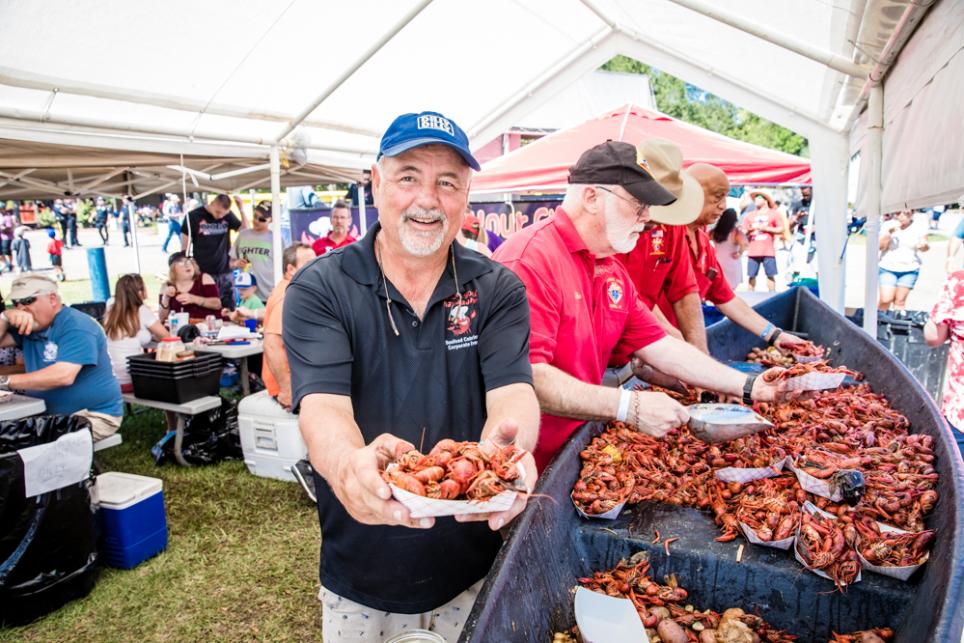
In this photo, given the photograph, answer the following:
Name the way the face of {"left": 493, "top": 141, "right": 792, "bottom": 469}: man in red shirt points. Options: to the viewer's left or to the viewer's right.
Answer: to the viewer's right

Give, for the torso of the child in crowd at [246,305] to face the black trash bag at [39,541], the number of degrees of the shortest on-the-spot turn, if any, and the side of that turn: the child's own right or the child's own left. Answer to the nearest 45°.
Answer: approximately 45° to the child's own left

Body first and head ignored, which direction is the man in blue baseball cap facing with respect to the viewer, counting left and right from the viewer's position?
facing the viewer

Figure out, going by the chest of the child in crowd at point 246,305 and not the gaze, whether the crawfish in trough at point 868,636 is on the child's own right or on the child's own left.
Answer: on the child's own left

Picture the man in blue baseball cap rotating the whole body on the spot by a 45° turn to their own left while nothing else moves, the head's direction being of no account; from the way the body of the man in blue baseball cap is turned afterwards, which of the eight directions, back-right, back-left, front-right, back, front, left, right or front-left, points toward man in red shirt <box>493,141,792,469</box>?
left

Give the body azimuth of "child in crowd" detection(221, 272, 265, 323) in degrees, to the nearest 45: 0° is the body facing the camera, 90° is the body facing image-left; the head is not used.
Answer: approximately 45°

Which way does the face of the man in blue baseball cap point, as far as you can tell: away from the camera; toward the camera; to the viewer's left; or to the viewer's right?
toward the camera
